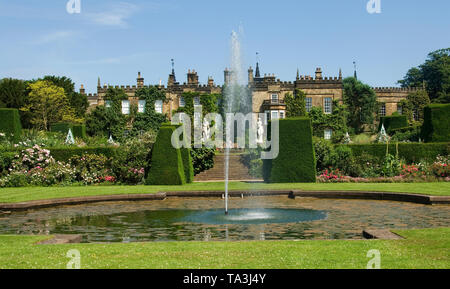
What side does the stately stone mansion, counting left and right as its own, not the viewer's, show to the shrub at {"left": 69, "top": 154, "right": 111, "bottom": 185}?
front

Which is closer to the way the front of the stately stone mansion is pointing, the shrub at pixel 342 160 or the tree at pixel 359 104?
the shrub

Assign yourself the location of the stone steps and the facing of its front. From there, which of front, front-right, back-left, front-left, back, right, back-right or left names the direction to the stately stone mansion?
back

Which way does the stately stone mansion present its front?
toward the camera

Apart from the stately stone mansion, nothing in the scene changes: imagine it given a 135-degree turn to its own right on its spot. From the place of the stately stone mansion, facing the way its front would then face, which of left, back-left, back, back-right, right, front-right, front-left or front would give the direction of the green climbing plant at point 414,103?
back-right

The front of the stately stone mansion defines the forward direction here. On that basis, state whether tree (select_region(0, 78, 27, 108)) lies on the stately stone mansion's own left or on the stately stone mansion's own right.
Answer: on the stately stone mansion's own right

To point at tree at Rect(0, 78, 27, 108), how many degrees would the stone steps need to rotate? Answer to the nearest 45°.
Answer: approximately 135° to its right

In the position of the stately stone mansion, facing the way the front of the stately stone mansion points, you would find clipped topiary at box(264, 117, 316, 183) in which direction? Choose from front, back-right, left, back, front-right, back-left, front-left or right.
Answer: front

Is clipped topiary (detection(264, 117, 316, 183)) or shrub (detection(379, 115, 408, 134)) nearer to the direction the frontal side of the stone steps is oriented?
the clipped topiary

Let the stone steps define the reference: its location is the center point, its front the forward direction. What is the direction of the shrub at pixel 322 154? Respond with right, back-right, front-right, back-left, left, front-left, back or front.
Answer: front-left

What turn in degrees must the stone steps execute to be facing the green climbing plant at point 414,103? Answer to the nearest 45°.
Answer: approximately 135° to its left

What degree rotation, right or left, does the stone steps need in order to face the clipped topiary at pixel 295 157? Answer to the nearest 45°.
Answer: approximately 45° to its left

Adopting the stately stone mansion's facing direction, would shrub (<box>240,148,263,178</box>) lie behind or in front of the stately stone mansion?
in front

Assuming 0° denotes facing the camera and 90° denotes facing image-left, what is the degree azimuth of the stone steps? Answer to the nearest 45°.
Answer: approximately 0°
